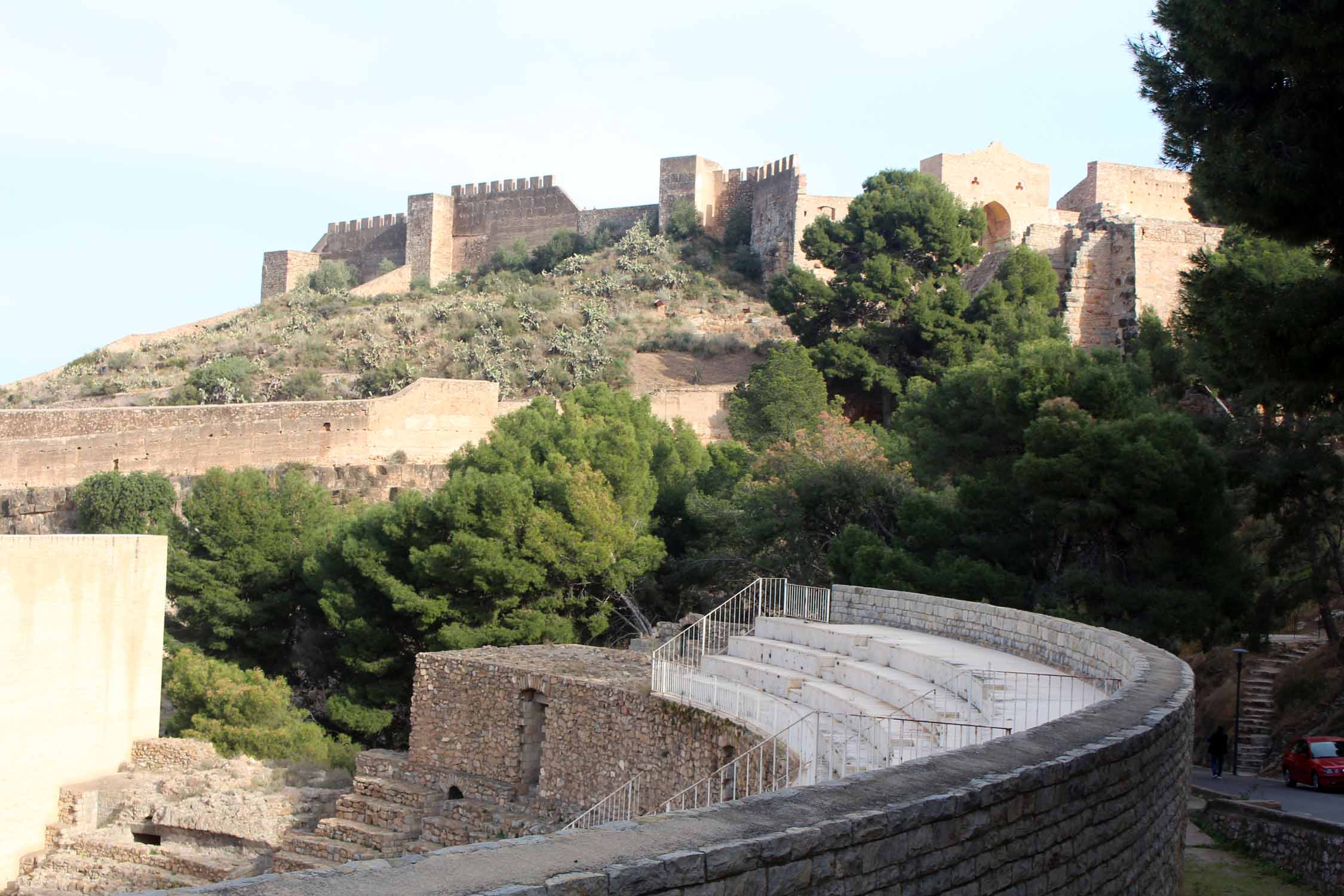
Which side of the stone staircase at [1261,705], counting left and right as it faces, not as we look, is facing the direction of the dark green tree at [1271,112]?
front

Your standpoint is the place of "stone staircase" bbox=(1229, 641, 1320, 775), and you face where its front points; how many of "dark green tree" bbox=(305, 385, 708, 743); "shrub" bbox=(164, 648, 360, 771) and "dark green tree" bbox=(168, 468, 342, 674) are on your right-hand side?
3

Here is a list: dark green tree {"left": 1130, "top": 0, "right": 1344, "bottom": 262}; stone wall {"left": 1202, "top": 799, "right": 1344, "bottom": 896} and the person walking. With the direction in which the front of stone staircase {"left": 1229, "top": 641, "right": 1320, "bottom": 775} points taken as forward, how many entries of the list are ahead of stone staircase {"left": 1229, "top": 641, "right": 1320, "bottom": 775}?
3

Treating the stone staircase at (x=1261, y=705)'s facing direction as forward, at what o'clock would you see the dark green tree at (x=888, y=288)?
The dark green tree is roughly at 5 o'clock from the stone staircase.

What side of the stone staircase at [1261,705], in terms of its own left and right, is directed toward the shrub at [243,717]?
right

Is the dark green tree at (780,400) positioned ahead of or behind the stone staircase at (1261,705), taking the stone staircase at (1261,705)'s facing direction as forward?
behind

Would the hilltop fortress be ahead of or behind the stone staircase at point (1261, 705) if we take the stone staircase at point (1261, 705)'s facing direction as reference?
behind

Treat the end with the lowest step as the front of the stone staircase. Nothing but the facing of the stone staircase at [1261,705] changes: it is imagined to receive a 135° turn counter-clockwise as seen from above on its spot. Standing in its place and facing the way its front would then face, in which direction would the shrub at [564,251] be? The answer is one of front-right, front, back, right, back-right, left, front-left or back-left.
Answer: left

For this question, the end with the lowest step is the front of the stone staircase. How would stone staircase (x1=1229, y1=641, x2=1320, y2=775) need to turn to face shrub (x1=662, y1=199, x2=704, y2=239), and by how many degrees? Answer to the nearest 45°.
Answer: approximately 135° to its right

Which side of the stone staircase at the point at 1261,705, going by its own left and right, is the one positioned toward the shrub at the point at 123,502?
right

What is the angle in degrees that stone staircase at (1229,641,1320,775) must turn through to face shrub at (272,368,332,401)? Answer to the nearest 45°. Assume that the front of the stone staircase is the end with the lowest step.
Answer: approximately 135° to its right

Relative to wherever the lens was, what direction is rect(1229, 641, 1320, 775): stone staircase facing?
facing the viewer

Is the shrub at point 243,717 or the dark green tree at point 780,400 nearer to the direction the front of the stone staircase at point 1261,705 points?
the shrub
